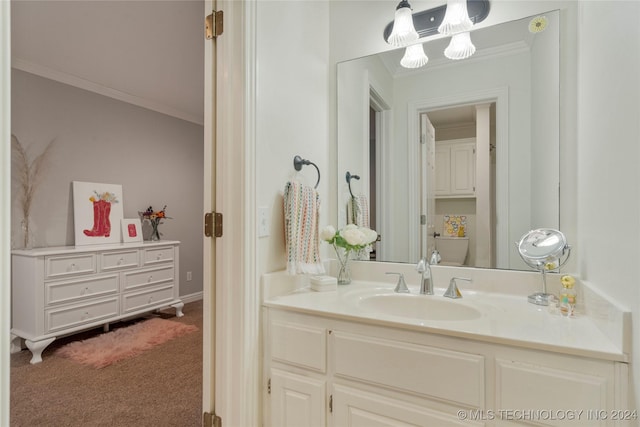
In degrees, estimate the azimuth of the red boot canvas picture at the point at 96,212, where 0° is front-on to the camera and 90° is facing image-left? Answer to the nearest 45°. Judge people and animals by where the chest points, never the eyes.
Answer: approximately 315°

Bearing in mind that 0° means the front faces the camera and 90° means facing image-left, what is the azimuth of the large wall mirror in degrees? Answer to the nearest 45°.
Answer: approximately 45°

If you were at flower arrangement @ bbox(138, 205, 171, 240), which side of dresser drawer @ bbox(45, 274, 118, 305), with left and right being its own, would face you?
left

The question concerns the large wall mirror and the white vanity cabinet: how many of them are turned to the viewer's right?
0

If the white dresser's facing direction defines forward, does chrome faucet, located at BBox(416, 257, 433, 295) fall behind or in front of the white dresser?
in front

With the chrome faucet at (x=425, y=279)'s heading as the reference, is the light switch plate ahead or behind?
ahead
